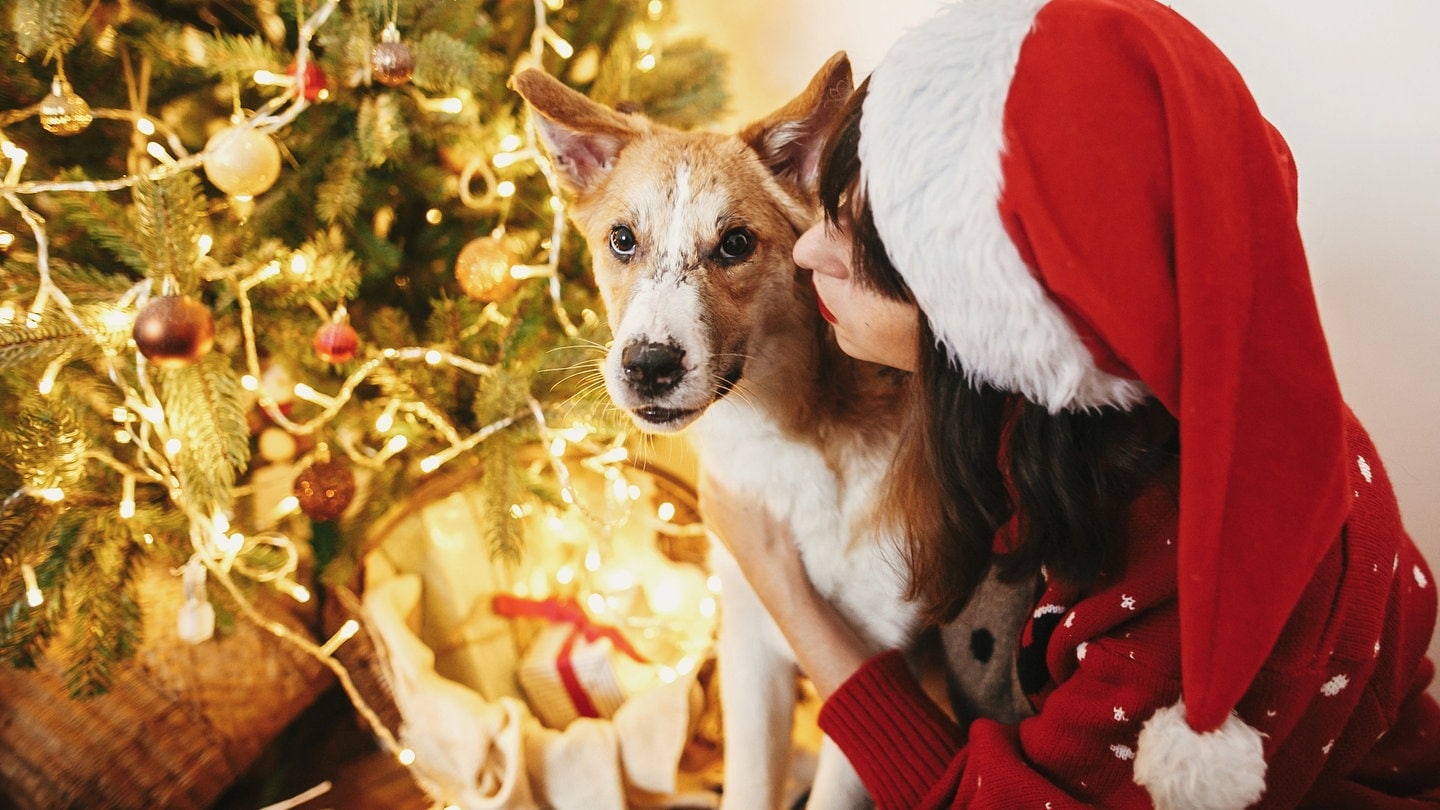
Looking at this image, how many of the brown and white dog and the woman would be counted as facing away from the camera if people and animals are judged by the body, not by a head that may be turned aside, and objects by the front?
0

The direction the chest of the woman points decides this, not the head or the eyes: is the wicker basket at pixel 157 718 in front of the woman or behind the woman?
in front

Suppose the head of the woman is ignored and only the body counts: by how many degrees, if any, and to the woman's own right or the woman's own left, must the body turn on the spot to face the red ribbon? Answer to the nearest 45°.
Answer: approximately 45° to the woman's own right

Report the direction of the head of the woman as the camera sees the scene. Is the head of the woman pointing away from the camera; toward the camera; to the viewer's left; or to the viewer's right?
to the viewer's left

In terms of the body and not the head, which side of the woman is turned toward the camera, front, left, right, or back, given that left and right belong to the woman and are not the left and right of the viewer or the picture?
left
